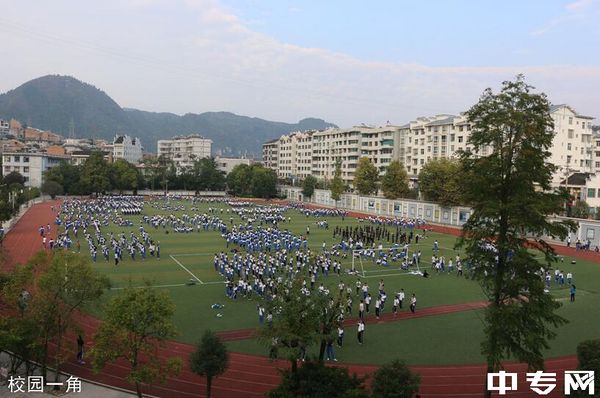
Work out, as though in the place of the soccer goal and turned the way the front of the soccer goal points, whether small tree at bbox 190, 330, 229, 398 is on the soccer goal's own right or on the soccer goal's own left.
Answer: on the soccer goal's own left

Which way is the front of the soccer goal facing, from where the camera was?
facing away from the viewer and to the left of the viewer

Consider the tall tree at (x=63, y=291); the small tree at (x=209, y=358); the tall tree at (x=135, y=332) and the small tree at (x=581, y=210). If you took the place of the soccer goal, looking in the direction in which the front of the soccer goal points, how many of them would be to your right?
1

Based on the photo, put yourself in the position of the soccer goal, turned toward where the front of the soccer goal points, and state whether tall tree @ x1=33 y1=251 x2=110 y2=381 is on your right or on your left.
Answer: on your left

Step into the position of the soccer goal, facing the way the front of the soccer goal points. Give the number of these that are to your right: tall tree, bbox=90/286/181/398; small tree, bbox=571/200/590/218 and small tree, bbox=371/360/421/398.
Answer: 1

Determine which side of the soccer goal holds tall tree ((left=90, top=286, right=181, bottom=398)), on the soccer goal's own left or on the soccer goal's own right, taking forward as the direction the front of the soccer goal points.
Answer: on the soccer goal's own left

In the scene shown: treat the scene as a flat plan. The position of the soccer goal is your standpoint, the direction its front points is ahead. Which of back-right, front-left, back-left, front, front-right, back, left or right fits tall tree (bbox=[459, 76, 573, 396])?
back-left
